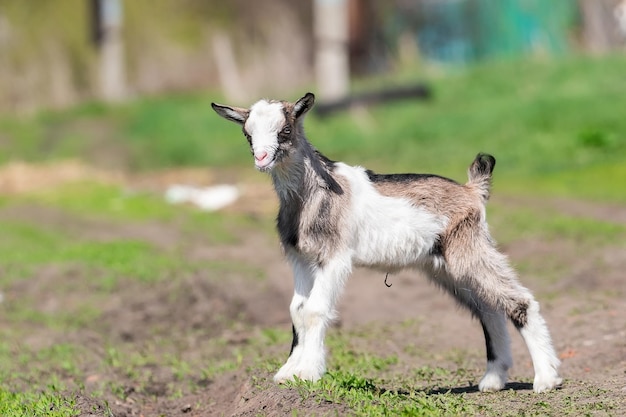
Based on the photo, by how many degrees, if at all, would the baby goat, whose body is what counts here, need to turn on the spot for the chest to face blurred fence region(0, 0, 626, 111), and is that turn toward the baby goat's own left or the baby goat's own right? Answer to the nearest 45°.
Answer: approximately 90° to the baby goat's own right

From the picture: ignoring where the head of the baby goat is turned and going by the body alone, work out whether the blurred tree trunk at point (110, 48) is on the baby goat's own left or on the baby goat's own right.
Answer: on the baby goat's own right

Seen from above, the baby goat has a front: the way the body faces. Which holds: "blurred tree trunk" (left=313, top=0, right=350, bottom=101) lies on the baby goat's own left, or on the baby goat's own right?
on the baby goat's own right

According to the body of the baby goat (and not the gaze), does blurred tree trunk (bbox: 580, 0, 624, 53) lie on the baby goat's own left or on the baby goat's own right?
on the baby goat's own right

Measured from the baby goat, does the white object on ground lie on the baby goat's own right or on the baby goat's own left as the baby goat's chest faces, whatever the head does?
on the baby goat's own right

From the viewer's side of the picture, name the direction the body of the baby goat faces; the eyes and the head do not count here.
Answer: to the viewer's left
